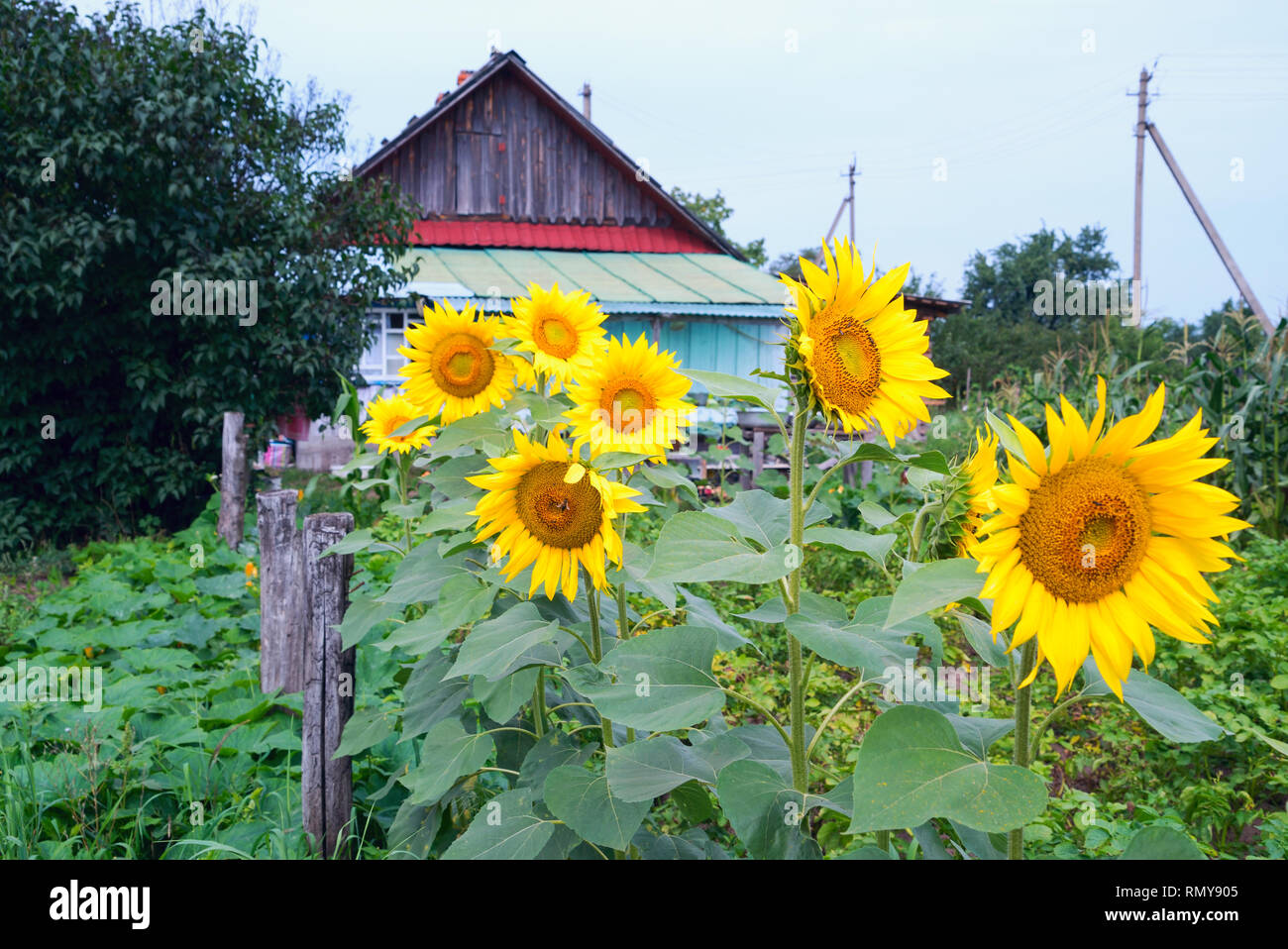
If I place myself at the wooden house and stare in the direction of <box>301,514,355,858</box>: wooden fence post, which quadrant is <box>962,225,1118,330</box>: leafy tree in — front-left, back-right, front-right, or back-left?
back-left

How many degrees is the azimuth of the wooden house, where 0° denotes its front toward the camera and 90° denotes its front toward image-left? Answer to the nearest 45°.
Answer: approximately 0°

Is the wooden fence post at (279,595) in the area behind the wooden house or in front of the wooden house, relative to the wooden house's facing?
in front

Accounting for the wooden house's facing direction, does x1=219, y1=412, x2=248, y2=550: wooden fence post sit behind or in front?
in front

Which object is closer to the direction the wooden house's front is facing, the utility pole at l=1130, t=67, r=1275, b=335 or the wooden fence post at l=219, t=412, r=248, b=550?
the wooden fence post

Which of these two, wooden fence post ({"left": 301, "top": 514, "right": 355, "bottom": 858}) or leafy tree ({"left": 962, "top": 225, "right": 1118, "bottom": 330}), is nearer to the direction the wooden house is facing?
the wooden fence post

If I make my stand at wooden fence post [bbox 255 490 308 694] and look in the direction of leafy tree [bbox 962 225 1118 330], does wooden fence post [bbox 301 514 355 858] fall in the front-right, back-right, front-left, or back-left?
back-right

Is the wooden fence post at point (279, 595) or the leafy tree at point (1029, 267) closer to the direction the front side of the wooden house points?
the wooden fence post

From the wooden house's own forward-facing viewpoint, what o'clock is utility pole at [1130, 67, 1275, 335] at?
The utility pole is roughly at 9 o'clock from the wooden house.

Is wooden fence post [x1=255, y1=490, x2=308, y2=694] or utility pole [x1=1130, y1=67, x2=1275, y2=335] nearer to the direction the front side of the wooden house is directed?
the wooden fence post

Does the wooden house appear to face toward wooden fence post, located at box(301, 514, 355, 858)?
yes
